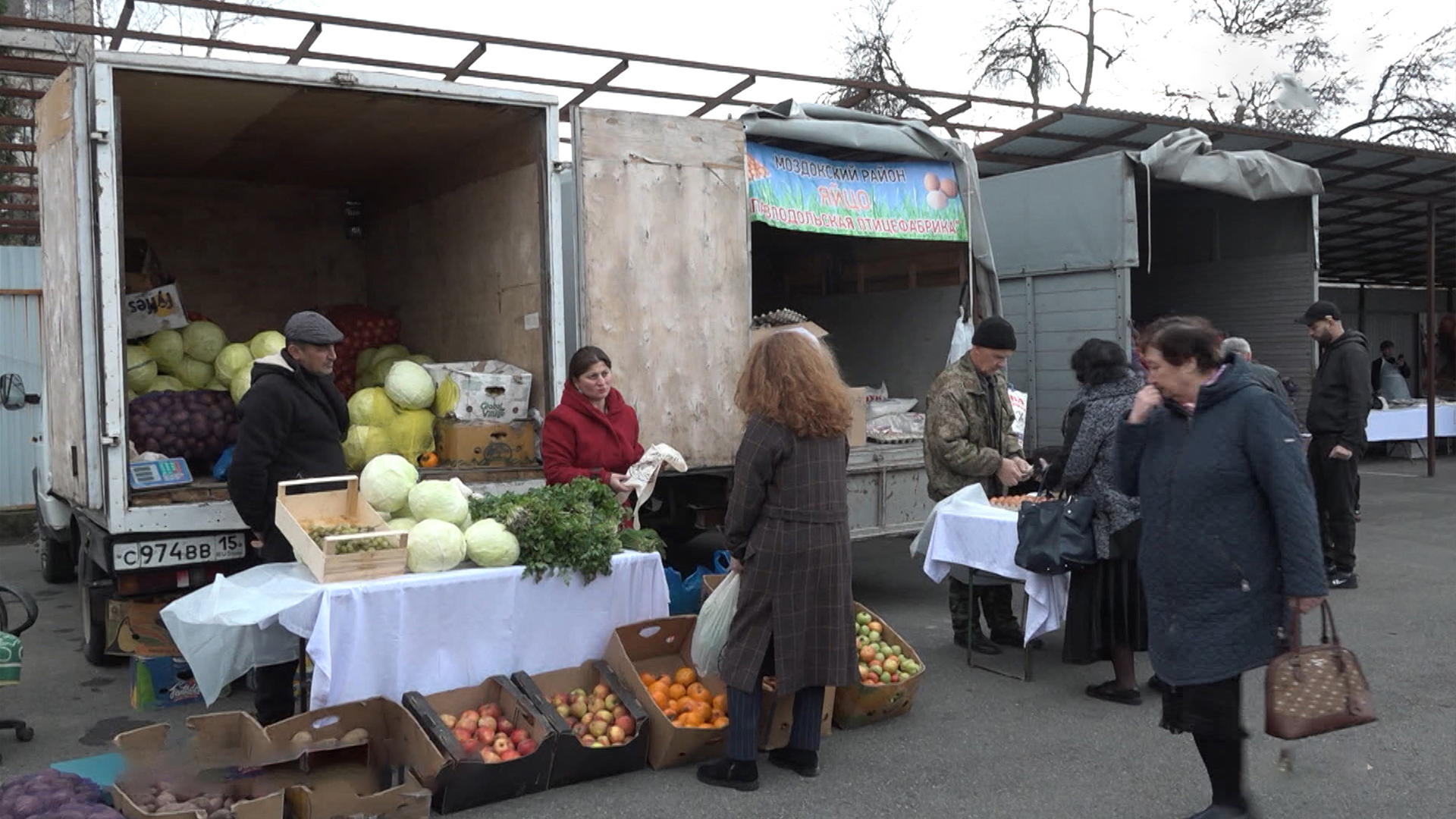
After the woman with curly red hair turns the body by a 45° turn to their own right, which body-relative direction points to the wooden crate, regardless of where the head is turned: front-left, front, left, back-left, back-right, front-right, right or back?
left

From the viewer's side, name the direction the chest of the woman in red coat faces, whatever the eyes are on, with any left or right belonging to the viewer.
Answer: facing the viewer and to the right of the viewer

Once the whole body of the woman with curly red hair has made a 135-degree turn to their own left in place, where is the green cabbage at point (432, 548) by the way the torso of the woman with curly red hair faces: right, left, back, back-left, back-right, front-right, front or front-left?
right

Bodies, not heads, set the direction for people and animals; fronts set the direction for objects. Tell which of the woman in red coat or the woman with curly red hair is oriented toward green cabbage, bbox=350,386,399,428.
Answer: the woman with curly red hair

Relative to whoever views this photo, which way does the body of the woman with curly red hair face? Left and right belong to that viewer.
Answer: facing away from the viewer and to the left of the viewer

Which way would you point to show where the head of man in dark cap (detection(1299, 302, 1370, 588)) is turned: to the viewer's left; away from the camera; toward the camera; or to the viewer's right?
to the viewer's left

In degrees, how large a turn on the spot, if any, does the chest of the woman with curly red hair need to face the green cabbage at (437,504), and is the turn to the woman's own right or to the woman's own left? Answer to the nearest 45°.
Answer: approximately 45° to the woman's own left

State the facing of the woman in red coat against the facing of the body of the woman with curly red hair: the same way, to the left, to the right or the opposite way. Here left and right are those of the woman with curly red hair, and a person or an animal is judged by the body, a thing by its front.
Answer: the opposite way
